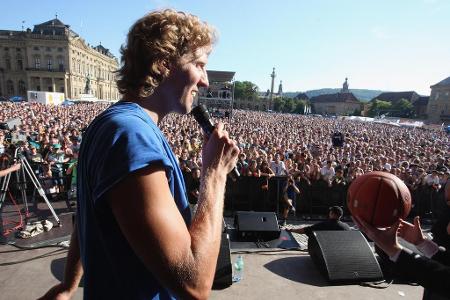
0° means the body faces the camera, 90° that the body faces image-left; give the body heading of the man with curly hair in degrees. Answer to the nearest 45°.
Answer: approximately 270°

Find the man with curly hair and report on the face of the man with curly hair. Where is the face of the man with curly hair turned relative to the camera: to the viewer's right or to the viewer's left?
to the viewer's right

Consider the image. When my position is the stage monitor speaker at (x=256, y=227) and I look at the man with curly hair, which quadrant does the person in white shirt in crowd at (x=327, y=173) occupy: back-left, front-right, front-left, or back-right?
back-left

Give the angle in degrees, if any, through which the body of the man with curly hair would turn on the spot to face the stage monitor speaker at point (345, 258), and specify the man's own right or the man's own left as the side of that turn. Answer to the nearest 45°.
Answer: approximately 45° to the man's own left

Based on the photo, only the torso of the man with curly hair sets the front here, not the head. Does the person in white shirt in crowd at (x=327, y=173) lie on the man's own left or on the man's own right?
on the man's own left

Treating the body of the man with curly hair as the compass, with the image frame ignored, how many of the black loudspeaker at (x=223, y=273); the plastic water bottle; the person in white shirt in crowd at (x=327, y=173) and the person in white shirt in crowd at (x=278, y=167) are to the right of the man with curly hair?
0

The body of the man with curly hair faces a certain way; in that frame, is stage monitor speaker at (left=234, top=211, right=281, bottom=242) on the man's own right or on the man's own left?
on the man's own left

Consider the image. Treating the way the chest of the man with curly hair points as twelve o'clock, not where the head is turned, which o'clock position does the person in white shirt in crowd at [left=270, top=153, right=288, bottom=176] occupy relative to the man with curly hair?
The person in white shirt in crowd is roughly at 10 o'clock from the man with curly hair.

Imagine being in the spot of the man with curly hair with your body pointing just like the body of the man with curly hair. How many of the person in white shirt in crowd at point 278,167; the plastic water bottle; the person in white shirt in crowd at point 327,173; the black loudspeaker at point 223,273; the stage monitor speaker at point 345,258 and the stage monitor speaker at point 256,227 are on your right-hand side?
0
